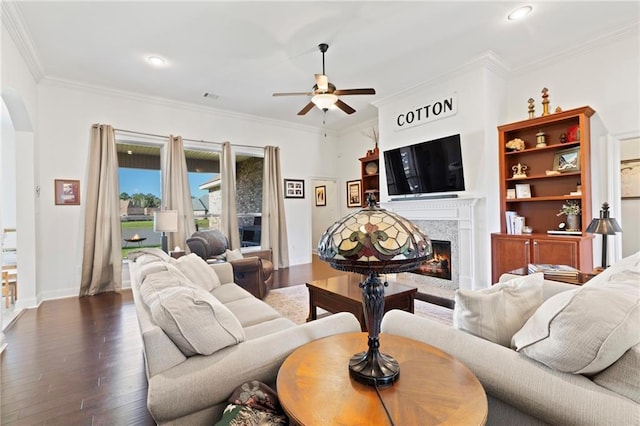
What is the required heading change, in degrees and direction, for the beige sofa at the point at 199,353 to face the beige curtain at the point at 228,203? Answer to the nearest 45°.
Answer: approximately 45° to its left

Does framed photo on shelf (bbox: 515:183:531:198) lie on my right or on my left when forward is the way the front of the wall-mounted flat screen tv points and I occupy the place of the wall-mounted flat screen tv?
on my left

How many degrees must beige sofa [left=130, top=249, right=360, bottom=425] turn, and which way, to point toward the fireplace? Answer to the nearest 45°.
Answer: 0° — it already faces it

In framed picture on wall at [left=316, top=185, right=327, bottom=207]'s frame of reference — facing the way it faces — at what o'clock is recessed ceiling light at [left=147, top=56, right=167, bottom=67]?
The recessed ceiling light is roughly at 1 o'clock from the framed picture on wall.

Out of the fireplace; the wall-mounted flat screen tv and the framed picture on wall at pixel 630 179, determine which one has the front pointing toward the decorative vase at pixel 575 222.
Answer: the framed picture on wall

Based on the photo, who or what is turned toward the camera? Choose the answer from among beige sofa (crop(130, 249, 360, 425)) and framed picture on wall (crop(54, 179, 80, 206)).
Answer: the framed picture on wall

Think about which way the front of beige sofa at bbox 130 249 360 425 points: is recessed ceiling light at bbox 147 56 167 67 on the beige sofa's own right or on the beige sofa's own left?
on the beige sofa's own left

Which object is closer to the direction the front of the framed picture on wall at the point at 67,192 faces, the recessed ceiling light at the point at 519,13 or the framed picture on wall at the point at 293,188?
the recessed ceiling light

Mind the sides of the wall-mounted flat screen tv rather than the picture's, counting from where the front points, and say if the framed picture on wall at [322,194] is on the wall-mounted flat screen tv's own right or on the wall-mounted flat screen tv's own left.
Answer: on the wall-mounted flat screen tv's own right

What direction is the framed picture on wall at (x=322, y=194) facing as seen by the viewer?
toward the camera

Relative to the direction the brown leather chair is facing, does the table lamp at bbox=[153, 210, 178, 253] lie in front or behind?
behind

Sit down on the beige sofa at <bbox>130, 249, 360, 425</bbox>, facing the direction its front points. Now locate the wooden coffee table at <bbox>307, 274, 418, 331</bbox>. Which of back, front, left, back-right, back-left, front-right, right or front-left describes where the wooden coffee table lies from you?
front

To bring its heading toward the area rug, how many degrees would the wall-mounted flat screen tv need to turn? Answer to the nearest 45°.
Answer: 0° — it already faces it

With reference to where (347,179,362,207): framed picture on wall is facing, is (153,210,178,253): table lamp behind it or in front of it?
in front

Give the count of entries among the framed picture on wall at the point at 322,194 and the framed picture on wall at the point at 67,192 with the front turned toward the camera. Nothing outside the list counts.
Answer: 2

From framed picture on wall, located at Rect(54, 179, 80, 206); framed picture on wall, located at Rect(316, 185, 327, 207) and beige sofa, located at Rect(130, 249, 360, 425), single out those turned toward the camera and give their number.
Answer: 2

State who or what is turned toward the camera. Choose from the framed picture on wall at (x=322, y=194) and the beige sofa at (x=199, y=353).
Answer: the framed picture on wall
